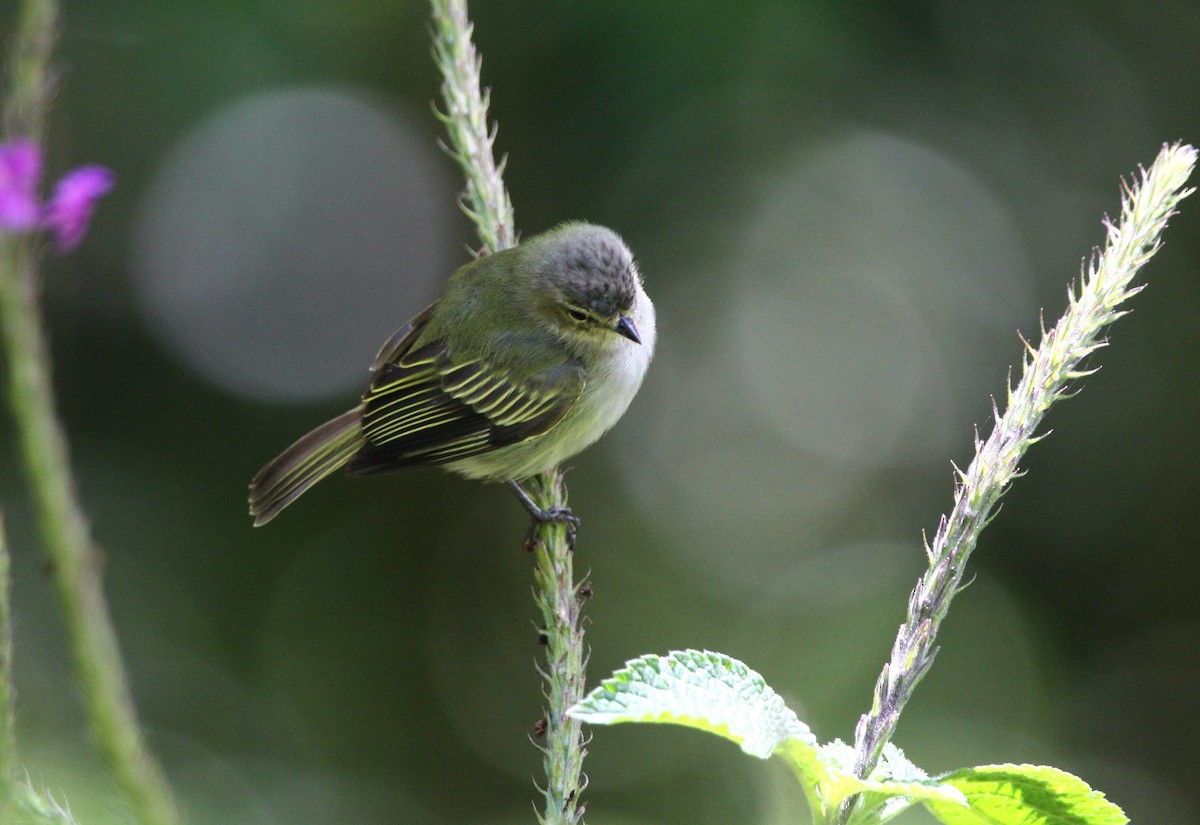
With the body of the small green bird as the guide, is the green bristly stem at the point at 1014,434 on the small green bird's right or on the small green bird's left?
on the small green bird's right

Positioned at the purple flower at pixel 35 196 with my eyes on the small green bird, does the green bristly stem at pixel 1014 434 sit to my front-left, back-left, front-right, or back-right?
front-right

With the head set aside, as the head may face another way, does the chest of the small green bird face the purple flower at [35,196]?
no

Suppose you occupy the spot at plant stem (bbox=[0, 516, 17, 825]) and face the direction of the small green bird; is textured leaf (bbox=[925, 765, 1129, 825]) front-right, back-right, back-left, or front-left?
front-right

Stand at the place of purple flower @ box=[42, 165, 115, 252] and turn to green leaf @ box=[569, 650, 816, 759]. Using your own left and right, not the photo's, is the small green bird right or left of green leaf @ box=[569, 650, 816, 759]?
left

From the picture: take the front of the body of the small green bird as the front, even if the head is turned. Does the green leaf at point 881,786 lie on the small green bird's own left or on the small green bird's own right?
on the small green bird's own right

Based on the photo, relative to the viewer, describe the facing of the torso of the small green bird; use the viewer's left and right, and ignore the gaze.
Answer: facing to the right of the viewer

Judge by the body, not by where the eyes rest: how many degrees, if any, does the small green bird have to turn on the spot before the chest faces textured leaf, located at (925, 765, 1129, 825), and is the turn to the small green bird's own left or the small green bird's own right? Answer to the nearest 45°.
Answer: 0° — it already faces it
